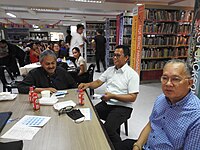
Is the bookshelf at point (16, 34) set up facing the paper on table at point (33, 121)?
yes

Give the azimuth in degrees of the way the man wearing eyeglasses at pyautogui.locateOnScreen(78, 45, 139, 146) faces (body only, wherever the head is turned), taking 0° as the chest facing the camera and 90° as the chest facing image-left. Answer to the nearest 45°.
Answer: approximately 45°

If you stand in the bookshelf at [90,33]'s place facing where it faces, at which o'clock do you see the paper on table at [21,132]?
The paper on table is roughly at 12 o'clock from the bookshelf.

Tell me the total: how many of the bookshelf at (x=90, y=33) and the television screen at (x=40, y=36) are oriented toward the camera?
2

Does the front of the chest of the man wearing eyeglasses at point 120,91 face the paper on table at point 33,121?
yes

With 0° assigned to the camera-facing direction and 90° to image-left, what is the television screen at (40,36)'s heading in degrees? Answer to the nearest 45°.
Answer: approximately 0°

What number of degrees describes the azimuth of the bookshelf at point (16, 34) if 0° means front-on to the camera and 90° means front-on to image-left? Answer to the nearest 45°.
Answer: approximately 0°
